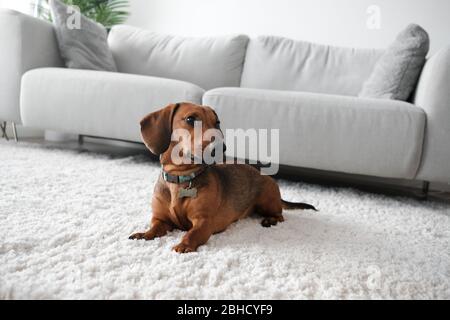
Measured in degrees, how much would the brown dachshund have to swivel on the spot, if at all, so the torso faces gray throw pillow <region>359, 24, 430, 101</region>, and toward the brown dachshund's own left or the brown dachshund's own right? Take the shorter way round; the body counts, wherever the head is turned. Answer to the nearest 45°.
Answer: approximately 180°

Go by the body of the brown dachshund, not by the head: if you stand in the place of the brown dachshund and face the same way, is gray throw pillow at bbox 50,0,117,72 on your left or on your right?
on your right

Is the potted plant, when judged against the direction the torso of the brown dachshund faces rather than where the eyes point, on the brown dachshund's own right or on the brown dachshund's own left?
on the brown dachshund's own right

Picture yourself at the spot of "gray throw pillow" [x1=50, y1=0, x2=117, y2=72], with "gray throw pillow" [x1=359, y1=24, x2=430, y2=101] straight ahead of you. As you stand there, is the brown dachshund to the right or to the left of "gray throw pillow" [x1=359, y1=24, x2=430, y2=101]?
right

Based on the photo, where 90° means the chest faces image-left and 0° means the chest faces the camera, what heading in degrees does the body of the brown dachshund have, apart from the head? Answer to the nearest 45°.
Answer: approximately 45°
